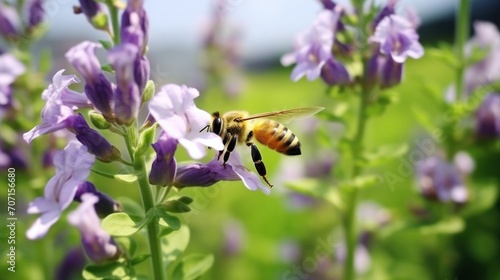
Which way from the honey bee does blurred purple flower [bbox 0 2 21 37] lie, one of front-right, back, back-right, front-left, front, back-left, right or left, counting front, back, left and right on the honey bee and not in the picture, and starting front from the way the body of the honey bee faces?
front-right

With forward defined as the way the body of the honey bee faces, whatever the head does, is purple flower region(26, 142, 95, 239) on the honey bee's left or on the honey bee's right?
on the honey bee's left

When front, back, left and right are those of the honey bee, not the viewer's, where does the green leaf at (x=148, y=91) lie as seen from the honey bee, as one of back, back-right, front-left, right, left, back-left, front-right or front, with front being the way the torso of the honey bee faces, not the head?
front-left

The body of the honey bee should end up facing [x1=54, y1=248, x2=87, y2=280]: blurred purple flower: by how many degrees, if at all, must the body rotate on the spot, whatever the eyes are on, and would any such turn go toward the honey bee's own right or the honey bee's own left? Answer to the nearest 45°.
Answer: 0° — it already faces it

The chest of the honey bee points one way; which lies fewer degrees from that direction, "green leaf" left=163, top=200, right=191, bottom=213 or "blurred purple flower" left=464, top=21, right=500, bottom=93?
the green leaf

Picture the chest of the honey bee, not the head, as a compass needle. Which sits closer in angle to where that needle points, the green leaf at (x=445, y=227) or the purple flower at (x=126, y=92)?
the purple flower

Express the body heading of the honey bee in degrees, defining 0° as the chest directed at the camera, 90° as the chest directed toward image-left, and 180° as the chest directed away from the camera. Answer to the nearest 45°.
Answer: approximately 90°

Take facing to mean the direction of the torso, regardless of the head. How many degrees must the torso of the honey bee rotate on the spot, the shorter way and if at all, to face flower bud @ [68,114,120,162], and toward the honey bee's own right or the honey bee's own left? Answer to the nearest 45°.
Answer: approximately 45° to the honey bee's own left

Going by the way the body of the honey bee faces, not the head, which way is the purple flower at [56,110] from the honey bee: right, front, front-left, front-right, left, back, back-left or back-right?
front-left

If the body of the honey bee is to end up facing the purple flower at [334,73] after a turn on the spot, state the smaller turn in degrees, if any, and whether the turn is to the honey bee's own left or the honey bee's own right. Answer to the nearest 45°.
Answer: approximately 135° to the honey bee's own right

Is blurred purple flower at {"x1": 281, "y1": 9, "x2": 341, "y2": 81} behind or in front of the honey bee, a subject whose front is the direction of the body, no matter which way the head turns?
behind
